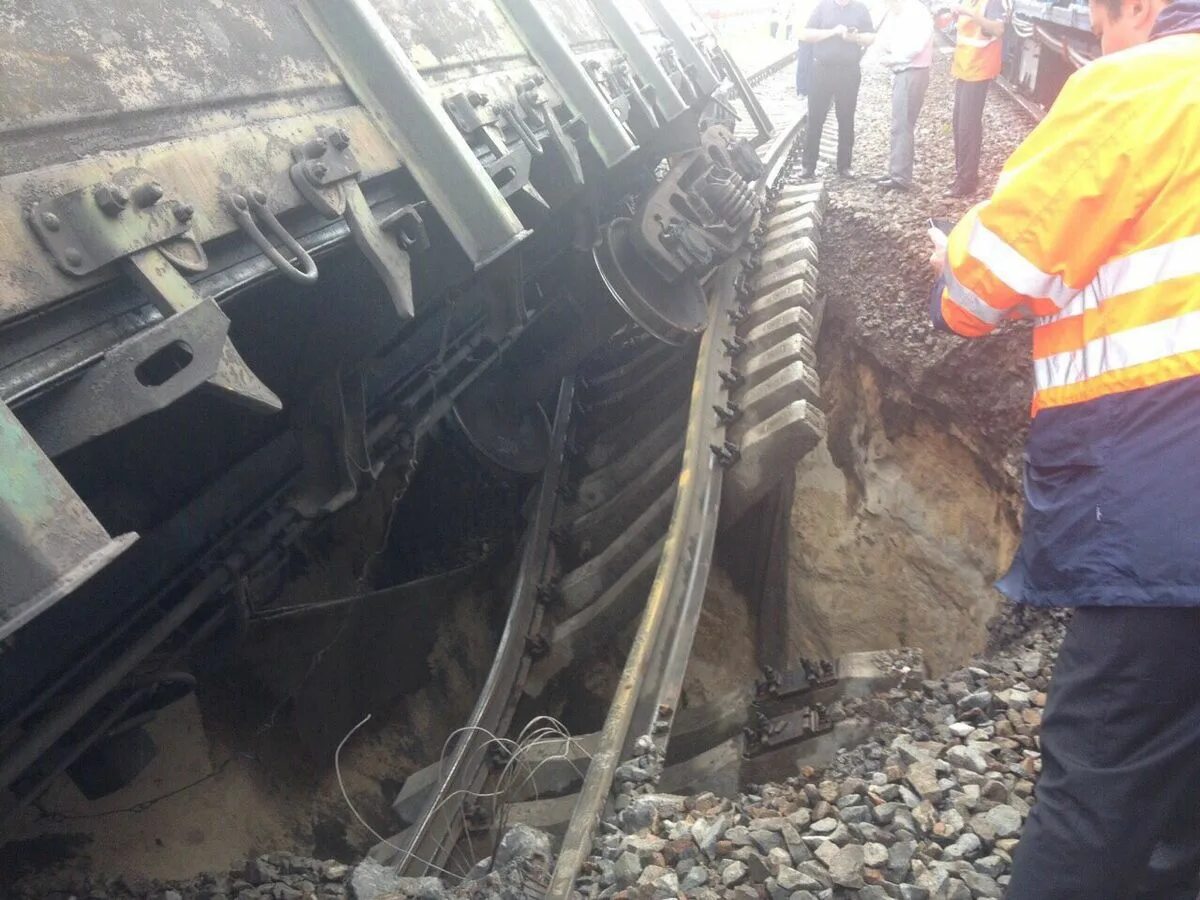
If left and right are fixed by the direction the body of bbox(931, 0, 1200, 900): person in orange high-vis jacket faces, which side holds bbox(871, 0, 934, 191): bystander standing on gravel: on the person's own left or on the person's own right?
on the person's own right

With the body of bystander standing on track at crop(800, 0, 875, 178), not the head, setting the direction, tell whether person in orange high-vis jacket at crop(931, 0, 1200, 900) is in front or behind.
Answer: in front

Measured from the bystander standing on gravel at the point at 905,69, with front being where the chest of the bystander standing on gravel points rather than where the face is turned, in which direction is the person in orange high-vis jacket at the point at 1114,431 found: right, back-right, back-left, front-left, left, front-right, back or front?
left

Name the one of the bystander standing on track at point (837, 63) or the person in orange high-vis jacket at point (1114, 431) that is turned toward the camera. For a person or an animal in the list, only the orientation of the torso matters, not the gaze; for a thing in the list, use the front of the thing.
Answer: the bystander standing on track

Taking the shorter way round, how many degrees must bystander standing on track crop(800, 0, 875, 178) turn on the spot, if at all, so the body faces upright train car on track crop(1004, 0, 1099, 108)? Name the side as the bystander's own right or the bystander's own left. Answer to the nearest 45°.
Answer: approximately 135° to the bystander's own left

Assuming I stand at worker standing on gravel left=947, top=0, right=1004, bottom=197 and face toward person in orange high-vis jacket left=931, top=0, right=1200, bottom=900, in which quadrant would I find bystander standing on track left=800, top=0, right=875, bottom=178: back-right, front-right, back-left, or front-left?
back-right

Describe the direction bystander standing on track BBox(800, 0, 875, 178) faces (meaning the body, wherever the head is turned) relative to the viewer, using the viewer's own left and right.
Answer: facing the viewer

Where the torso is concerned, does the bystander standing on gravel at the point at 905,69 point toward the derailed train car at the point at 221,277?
no

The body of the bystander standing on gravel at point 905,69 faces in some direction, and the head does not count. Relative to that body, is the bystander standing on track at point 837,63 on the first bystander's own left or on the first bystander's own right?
on the first bystander's own right

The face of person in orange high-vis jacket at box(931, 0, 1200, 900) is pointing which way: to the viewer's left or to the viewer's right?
to the viewer's left

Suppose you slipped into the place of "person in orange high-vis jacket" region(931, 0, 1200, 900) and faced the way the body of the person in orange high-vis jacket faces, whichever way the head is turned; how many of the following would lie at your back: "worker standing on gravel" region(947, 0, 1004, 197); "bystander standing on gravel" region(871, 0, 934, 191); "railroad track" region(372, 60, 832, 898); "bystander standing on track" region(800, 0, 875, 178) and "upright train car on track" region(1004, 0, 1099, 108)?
0

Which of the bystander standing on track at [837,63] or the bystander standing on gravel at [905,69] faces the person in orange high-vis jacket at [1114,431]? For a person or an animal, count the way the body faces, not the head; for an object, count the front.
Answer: the bystander standing on track at [837,63]

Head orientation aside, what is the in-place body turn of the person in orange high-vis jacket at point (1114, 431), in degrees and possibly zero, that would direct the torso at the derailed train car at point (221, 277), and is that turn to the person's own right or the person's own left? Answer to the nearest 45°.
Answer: approximately 45° to the person's own left
